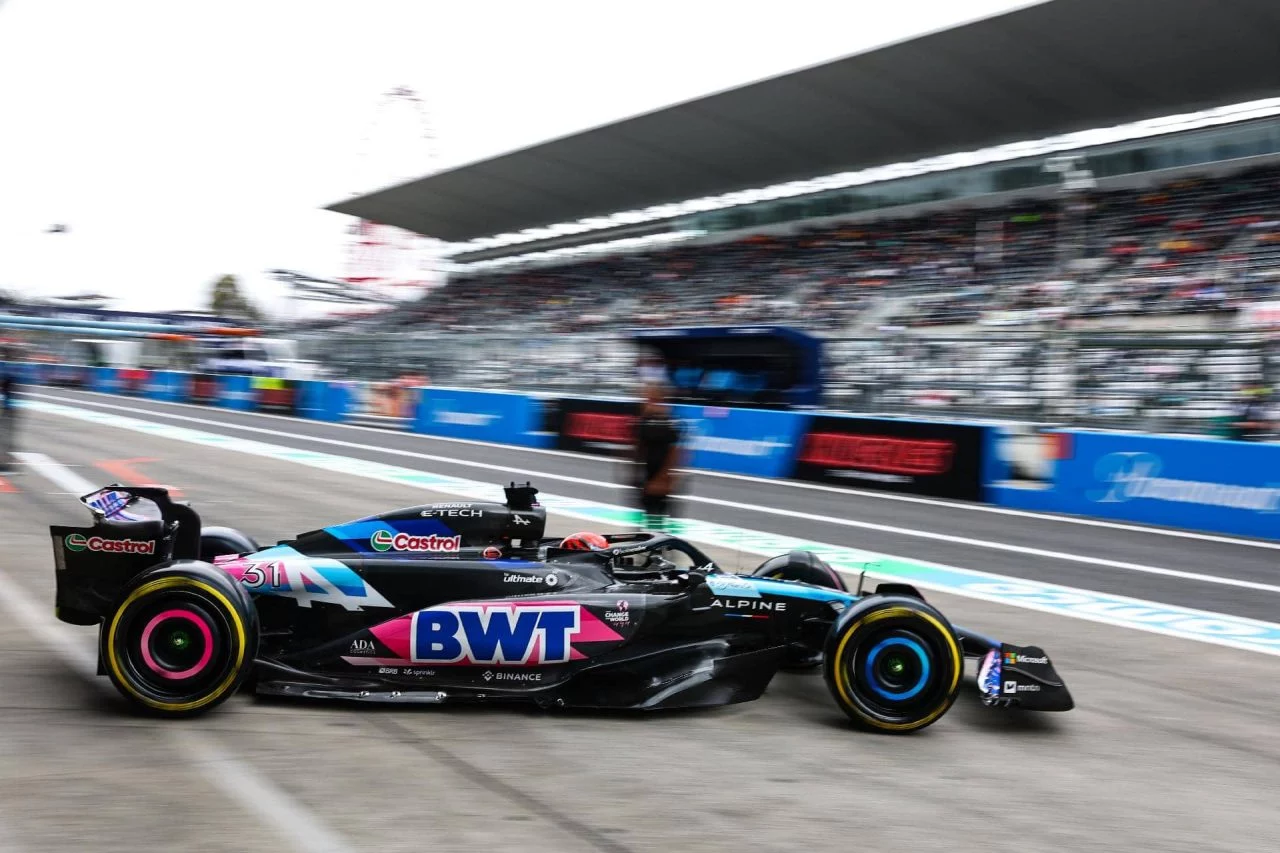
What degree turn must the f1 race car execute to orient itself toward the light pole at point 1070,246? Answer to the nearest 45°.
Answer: approximately 45° to its left

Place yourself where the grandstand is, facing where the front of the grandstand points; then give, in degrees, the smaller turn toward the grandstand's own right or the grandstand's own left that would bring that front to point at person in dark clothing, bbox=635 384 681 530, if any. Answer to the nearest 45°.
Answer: approximately 45° to the grandstand's own left

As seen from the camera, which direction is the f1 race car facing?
to the viewer's right

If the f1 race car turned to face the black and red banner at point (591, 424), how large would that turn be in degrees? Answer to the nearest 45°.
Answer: approximately 90° to its left

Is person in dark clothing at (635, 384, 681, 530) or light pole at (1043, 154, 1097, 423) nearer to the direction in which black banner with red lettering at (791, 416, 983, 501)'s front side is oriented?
the person in dark clothing

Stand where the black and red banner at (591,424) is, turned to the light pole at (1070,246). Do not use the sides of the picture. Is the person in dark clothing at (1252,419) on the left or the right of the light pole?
right

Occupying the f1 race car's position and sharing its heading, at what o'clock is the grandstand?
The grandstand is roughly at 10 o'clock from the f1 race car.

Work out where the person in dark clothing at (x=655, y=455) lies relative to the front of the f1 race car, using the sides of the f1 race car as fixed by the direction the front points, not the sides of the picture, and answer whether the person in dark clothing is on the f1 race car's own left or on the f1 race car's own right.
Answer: on the f1 race car's own left

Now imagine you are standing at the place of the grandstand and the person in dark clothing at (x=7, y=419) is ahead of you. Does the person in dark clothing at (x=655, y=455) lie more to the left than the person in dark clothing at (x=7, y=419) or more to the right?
left

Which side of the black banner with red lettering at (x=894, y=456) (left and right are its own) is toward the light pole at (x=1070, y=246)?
back

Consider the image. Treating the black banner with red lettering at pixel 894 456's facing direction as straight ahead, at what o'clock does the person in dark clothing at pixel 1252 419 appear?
The person in dark clothing is roughly at 8 o'clock from the black banner with red lettering.

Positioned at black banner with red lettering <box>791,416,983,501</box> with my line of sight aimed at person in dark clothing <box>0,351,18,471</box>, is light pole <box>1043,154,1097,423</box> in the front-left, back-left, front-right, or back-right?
back-right
